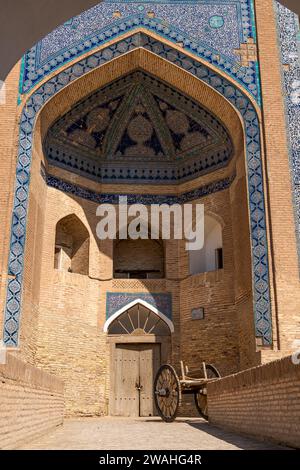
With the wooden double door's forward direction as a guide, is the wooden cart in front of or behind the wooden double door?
in front

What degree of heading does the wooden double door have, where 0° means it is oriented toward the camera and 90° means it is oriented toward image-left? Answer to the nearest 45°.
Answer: approximately 0°
